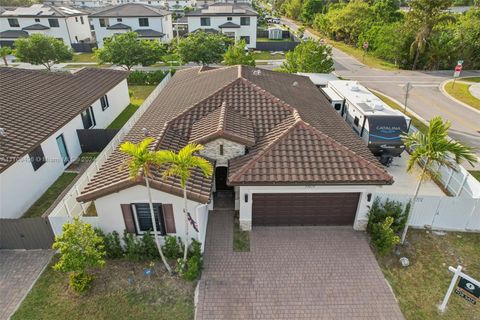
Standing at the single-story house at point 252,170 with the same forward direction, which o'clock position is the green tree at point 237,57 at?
The green tree is roughly at 6 o'clock from the single-story house.

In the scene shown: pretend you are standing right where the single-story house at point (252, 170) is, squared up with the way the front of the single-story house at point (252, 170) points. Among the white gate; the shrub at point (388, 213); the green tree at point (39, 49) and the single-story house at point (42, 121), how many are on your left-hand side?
2

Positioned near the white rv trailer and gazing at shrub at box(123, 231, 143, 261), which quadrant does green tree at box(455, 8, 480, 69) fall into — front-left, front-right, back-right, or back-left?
back-right

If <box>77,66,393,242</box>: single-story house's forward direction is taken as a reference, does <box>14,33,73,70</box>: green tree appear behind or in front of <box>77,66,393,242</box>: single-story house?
behind

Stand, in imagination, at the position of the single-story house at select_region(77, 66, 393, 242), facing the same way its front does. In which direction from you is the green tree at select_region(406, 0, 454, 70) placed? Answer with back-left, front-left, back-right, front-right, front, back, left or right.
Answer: back-left

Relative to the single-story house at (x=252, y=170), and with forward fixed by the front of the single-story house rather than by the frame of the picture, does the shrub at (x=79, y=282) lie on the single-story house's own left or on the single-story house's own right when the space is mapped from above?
on the single-story house's own right

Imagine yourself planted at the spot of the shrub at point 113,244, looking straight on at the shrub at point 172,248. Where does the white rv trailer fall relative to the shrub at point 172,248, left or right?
left

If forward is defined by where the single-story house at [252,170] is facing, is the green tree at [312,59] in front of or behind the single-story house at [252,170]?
behind

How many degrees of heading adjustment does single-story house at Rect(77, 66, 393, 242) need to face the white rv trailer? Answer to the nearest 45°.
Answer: approximately 135° to its left

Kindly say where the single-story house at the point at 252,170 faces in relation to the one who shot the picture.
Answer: facing the viewer

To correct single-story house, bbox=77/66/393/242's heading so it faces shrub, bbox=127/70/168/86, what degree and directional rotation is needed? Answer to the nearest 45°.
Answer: approximately 135° to its right

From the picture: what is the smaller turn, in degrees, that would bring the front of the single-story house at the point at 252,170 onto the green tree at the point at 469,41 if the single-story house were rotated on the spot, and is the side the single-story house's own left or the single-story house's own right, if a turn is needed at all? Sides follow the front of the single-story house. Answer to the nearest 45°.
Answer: approximately 135° to the single-story house's own left

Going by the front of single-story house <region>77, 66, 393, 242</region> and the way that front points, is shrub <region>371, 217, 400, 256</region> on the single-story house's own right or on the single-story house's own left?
on the single-story house's own left

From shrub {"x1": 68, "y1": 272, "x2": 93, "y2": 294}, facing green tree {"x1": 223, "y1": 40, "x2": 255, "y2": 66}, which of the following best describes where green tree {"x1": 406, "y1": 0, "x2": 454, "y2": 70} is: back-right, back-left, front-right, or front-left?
front-right

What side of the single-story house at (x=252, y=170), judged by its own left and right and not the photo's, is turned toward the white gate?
left

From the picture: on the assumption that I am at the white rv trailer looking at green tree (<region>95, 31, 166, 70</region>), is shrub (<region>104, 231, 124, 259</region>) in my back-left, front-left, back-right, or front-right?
front-left
